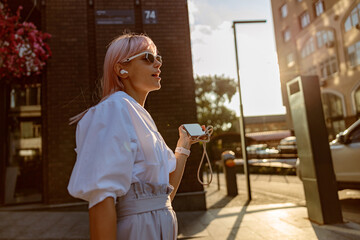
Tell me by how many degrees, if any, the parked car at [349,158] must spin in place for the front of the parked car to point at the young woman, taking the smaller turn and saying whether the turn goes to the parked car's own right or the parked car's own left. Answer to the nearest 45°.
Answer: approximately 90° to the parked car's own left

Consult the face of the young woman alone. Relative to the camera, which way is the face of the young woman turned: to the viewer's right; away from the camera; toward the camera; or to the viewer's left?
to the viewer's right

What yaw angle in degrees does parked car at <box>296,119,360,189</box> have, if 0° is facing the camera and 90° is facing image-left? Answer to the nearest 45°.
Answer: approximately 90°
